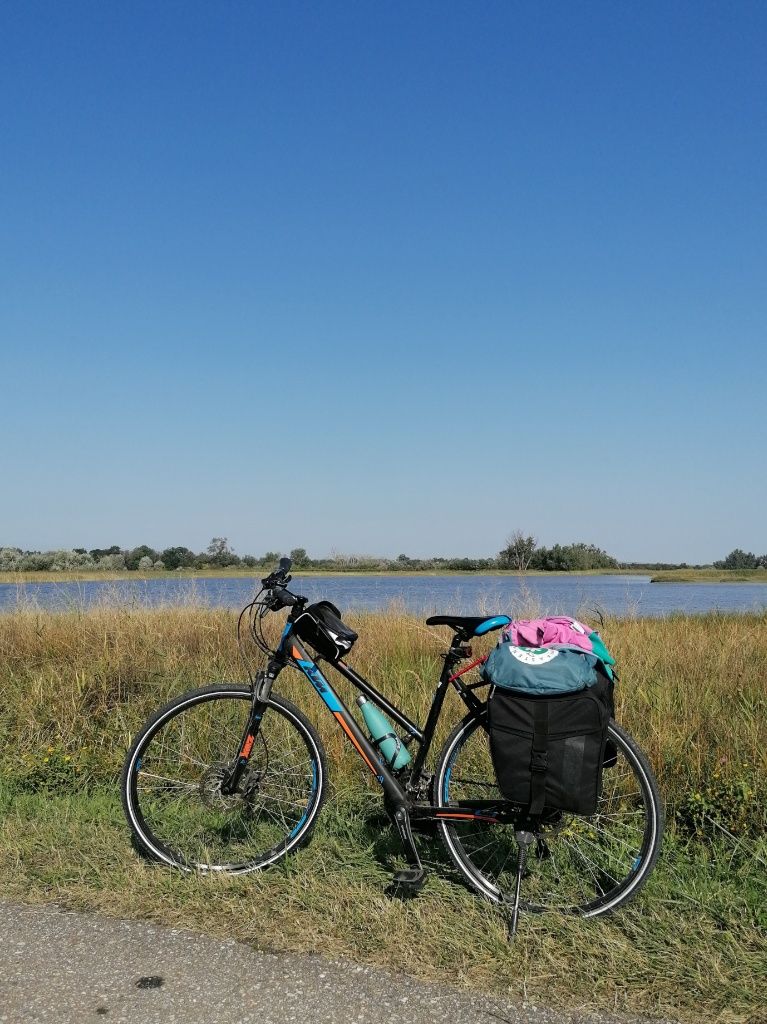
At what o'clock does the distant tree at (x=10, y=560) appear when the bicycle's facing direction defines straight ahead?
The distant tree is roughly at 2 o'clock from the bicycle.

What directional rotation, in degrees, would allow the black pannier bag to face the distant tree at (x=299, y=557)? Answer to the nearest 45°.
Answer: approximately 135° to its right

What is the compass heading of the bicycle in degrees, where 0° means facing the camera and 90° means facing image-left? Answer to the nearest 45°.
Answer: approximately 90°
